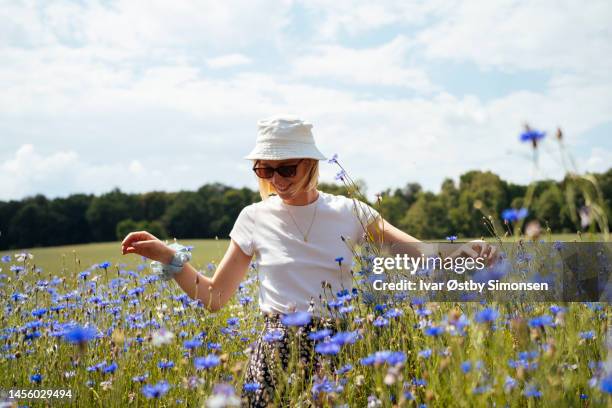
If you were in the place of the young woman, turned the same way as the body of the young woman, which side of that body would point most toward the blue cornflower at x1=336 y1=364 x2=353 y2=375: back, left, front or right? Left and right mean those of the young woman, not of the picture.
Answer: front

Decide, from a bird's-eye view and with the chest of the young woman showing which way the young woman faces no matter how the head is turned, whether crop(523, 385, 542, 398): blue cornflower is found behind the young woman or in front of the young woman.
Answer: in front

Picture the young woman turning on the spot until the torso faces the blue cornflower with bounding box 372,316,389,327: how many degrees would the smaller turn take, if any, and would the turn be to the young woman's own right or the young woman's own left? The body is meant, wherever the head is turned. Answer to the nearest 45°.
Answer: approximately 45° to the young woman's own left

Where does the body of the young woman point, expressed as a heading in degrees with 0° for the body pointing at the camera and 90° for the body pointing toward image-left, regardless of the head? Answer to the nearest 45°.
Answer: approximately 0°

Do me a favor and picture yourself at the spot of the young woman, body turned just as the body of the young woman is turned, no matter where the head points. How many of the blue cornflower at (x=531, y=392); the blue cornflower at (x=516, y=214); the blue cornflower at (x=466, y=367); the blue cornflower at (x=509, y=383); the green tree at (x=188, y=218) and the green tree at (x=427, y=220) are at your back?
2

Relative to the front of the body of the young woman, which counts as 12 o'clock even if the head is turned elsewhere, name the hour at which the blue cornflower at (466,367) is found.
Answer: The blue cornflower is roughly at 11 o'clock from the young woman.

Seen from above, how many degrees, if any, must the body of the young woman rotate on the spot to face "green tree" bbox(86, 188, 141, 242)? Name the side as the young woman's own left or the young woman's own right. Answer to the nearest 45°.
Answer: approximately 180°

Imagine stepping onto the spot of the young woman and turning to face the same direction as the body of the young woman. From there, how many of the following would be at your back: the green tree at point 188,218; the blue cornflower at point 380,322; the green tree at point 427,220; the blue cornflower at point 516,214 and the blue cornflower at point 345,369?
2

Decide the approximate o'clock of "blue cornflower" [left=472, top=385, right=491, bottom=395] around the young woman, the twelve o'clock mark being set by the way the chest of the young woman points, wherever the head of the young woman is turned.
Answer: The blue cornflower is roughly at 11 o'clock from the young woman.

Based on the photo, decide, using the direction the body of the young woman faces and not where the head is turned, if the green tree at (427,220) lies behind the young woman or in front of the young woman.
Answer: behind

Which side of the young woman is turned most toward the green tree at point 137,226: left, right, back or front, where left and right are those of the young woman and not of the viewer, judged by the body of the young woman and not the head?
back

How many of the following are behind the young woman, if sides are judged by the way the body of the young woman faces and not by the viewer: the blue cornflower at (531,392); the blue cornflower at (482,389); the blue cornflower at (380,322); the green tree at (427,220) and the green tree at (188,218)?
2

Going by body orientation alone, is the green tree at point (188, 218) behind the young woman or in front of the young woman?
behind

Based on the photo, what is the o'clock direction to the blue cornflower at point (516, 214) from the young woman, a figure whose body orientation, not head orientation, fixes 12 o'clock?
The blue cornflower is roughly at 11 o'clock from the young woman.

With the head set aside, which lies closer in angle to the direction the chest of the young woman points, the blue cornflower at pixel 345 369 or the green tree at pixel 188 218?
the blue cornflower
